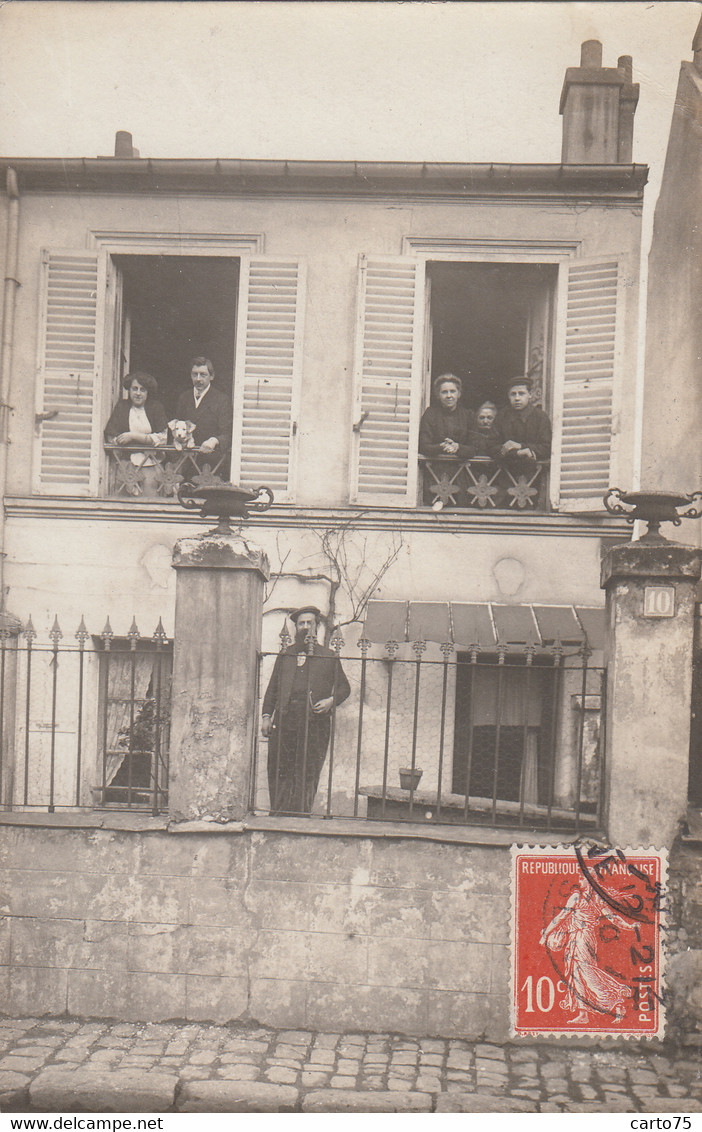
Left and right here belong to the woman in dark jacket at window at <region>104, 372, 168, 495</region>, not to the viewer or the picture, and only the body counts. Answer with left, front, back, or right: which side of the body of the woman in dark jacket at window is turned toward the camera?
front

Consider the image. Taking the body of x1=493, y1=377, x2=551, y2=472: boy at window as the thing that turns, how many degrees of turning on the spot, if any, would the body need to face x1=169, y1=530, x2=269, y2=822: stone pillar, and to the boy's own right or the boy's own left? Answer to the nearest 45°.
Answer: approximately 45° to the boy's own right

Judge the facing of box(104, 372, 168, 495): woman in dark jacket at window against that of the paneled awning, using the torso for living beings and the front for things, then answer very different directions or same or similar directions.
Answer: same or similar directions

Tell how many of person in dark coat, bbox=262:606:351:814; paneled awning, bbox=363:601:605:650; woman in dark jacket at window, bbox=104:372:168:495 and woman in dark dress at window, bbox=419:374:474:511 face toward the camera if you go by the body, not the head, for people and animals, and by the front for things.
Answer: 4

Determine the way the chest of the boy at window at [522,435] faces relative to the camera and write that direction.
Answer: toward the camera

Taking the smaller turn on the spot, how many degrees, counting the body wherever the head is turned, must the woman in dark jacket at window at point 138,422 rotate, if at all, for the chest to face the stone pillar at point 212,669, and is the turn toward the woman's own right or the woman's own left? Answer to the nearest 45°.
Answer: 0° — they already face it

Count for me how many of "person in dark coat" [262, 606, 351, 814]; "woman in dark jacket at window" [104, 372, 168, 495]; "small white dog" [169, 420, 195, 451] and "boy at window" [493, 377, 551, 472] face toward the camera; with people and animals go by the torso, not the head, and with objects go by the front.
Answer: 4

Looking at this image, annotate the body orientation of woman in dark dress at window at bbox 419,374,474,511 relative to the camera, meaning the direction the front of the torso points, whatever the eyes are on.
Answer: toward the camera

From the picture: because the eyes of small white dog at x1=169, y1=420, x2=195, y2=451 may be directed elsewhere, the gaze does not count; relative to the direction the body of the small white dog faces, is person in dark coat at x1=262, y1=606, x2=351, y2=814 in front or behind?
in front

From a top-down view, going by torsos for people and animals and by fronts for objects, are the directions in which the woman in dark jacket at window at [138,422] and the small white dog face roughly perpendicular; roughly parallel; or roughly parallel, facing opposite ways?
roughly parallel

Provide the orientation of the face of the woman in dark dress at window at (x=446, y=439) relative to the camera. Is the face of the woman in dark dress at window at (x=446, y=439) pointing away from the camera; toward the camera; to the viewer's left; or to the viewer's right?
toward the camera

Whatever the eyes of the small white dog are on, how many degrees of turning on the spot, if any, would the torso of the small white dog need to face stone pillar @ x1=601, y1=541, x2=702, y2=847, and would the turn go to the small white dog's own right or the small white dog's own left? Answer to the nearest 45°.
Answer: approximately 45° to the small white dog's own left

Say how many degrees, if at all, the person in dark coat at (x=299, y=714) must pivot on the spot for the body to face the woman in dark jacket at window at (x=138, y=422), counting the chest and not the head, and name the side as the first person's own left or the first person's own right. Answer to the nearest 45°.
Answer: approximately 135° to the first person's own right

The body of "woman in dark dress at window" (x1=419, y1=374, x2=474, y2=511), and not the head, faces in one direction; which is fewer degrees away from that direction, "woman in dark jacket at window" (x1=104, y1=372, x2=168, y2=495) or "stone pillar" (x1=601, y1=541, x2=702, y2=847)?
the stone pillar

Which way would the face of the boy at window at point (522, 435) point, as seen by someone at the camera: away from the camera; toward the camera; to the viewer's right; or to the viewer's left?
toward the camera

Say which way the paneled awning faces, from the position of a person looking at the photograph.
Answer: facing the viewer

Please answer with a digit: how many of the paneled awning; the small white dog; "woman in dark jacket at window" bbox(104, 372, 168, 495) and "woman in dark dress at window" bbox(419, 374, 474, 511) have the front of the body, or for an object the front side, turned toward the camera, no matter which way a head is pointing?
4

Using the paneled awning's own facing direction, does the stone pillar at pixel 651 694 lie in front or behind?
in front

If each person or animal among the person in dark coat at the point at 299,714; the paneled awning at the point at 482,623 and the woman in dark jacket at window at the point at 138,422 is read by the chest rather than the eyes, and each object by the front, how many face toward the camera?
3
